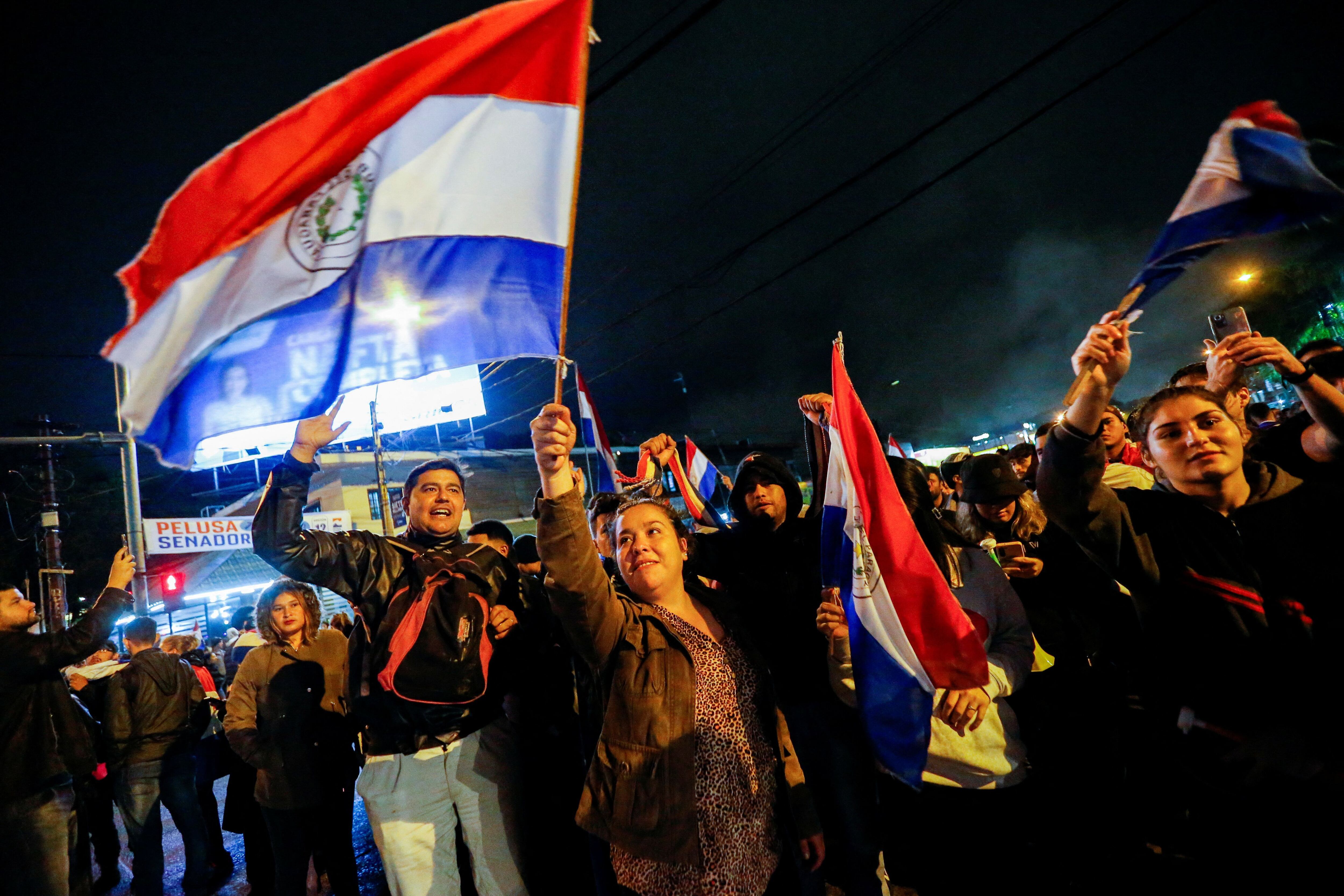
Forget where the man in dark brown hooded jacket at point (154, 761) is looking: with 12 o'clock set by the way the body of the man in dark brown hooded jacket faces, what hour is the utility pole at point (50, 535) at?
The utility pole is roughly at 12 o'clock from the man in dark brown hooded jacket.

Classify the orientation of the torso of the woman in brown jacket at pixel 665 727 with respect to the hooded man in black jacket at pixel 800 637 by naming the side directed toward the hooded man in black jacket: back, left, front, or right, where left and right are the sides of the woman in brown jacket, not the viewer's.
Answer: left

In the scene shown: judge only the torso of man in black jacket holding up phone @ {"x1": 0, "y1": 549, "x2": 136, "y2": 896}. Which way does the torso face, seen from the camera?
to the viewer's right

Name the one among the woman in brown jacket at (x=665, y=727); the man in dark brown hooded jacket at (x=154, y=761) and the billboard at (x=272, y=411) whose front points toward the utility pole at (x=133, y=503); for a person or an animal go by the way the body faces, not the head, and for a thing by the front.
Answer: the man in dark brown hooded jacket

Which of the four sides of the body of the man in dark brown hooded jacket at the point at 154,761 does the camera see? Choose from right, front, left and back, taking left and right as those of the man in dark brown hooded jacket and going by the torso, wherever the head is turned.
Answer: back
